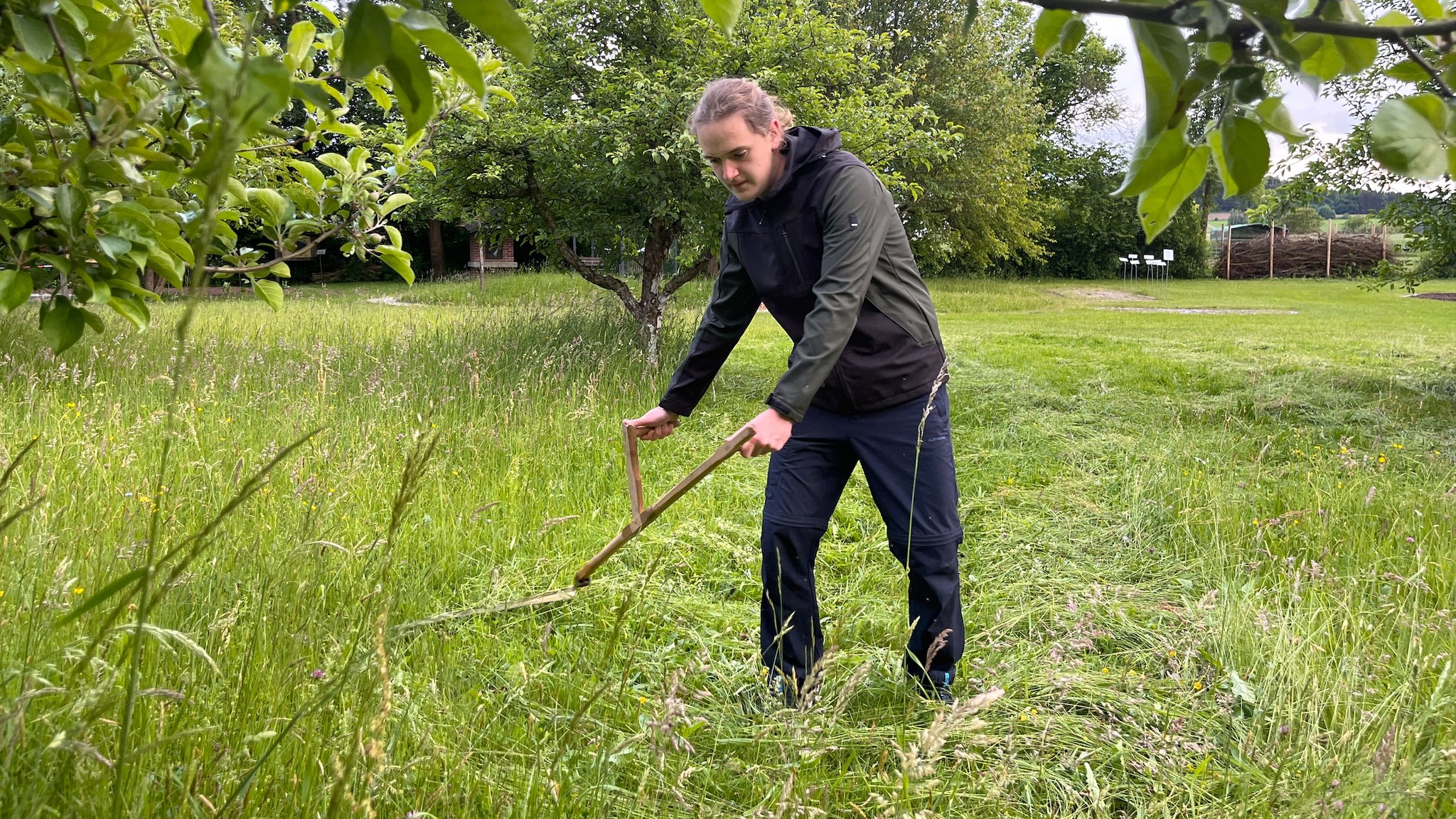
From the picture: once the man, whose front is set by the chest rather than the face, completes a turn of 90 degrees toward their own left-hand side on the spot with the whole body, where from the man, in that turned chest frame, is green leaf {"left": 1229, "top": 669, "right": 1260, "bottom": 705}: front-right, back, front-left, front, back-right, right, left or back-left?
front-left

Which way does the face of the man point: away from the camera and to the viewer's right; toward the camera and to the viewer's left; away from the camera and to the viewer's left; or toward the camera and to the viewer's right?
toward the camera and to the viewer's left

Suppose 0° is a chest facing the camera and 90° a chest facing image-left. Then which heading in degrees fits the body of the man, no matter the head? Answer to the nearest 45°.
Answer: approximately 45°
